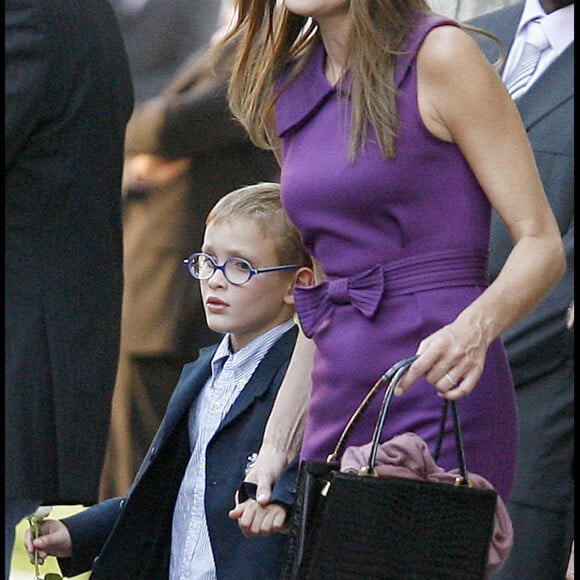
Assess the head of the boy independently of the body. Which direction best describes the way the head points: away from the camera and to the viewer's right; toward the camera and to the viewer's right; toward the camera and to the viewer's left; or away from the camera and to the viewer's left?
toward the camera and to the viewer's left

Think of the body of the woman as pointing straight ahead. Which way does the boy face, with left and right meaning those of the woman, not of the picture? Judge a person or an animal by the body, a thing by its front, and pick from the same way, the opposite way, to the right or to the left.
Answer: the same way

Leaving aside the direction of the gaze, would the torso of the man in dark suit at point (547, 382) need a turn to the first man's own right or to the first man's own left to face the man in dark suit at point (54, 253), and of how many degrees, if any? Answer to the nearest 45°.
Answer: approximately 45° to the first man's own right

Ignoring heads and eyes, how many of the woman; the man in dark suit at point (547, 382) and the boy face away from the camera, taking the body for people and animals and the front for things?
0

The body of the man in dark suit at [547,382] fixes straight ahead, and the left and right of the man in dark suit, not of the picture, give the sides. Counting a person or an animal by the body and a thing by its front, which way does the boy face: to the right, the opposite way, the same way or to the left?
the same way

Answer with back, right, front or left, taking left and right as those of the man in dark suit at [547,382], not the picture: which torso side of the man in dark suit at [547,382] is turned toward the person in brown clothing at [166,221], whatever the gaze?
right

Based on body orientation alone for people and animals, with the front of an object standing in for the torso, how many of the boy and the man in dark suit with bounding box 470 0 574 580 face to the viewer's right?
0

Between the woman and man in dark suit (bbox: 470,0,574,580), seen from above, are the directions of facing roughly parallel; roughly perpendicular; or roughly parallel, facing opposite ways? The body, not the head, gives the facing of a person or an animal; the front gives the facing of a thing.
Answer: roughly parallel

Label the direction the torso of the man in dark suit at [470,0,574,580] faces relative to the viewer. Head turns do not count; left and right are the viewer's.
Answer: facing the viewer and to the left of the viewer
